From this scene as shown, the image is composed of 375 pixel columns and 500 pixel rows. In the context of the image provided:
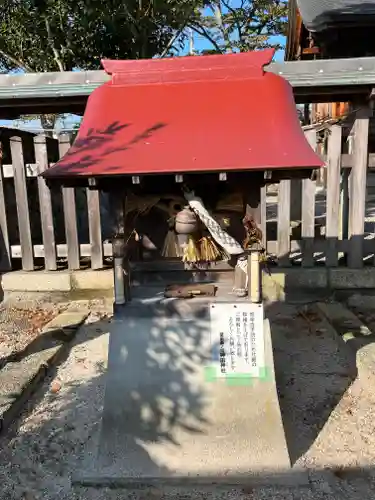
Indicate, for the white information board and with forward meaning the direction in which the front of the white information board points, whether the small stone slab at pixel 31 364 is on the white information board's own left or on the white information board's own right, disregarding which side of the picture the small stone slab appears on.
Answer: on the white information board's own right

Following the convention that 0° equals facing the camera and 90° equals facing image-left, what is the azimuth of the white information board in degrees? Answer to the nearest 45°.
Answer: approximately 0°

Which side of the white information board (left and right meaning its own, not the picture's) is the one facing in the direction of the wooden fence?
back
